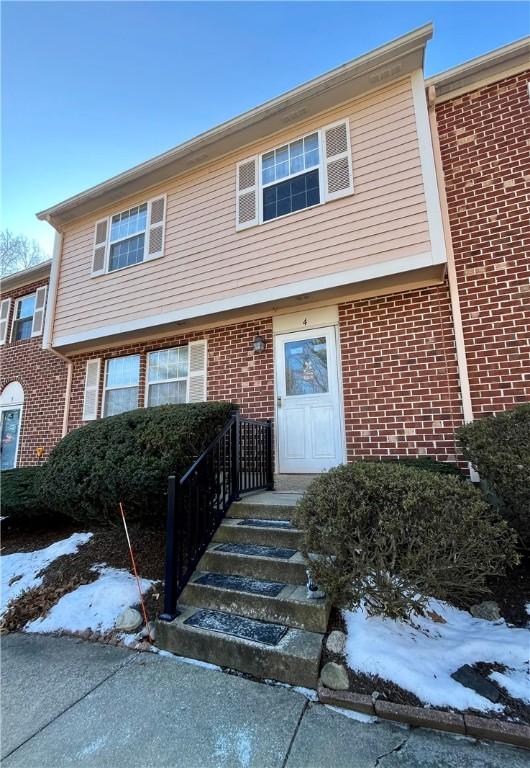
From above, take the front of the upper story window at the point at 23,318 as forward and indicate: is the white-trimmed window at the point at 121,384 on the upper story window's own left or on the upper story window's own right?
on the upper story window's own left

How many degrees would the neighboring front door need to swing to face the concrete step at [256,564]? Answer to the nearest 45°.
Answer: approximately 45° to its left

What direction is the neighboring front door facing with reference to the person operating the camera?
facing the viewer and to the left of the viewer

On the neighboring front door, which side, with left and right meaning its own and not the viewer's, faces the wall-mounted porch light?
left

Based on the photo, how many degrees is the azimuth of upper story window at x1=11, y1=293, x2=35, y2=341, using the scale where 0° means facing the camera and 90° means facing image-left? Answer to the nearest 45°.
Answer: approximately 45°

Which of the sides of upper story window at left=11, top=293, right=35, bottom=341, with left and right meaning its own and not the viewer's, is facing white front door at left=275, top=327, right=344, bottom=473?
left
